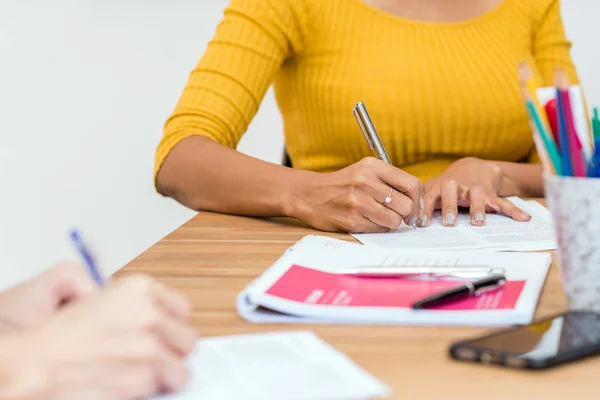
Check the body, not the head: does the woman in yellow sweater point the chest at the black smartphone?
yes

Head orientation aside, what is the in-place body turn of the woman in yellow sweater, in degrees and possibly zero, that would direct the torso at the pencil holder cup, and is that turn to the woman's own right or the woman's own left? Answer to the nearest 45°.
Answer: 0° — they already face it

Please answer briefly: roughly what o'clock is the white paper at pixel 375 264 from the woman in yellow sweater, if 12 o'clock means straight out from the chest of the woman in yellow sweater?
The white paper is roughly at 12 o'clock from the woman in yellow sweater.

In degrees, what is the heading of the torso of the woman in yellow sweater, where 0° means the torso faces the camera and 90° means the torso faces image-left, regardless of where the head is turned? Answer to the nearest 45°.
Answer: approximately 0°

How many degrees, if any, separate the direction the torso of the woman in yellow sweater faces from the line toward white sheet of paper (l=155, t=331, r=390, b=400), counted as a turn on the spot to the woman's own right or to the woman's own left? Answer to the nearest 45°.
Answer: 0° — they already face it
